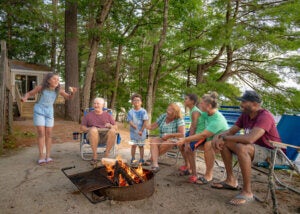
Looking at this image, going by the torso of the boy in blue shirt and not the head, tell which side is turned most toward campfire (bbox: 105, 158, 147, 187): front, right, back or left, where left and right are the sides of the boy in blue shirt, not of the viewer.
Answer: front

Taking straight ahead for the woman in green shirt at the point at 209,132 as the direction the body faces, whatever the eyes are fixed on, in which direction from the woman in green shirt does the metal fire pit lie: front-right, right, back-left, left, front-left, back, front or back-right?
front-left

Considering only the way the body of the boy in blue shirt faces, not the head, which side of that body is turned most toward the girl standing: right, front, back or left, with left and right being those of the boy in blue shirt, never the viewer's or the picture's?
right

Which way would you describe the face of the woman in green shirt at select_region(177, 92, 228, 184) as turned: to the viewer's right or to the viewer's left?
to the viewer's left

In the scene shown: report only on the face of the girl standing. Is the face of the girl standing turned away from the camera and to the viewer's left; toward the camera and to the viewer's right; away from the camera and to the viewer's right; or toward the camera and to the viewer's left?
toward the camera and to the viewer's right

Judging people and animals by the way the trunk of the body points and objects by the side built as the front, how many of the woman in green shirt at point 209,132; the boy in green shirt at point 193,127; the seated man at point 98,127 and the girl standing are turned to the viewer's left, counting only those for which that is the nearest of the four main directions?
2

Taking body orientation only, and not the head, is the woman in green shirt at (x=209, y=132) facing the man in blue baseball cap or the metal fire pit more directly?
the metal fire pit

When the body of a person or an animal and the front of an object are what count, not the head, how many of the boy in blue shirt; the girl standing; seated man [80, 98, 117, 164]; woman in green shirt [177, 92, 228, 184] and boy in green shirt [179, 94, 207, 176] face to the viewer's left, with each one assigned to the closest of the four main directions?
2

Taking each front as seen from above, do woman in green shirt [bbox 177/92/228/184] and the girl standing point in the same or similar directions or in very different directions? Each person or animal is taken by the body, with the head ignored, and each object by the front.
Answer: very different directions

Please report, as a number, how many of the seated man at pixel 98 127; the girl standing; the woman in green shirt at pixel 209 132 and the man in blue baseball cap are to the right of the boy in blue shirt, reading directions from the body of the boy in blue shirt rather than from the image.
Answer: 2

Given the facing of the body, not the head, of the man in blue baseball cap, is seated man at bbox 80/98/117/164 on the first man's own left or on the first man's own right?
on the first man's own right

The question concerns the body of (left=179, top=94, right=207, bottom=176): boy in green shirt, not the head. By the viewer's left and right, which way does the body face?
facing to the left of the viewer

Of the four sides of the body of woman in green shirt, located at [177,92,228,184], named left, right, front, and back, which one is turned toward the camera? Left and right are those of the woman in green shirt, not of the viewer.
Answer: left
